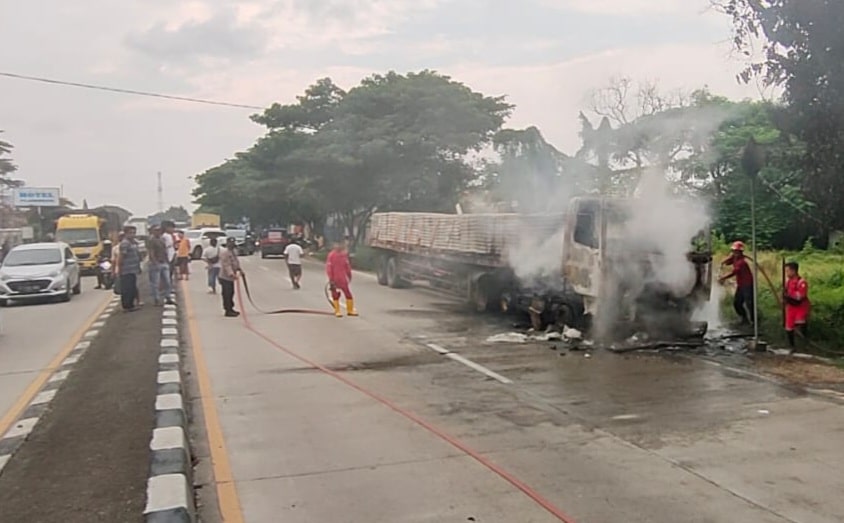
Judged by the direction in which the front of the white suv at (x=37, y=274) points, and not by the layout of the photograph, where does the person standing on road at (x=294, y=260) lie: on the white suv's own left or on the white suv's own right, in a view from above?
on the white suv's own left

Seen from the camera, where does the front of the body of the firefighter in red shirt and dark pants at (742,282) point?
to the viewer's left

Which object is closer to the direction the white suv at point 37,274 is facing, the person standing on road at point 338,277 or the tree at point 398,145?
the person standing on road

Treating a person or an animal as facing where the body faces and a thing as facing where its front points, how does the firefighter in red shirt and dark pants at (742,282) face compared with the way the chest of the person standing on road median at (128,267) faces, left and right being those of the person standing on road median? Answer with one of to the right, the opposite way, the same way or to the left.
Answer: the opposite way

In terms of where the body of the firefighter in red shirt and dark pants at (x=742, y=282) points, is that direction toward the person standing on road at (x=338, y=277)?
yes

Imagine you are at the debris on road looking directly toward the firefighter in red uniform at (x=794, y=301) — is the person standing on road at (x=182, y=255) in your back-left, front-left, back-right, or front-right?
back-left

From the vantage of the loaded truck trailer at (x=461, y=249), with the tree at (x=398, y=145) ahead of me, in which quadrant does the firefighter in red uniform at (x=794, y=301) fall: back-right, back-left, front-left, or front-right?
back-right

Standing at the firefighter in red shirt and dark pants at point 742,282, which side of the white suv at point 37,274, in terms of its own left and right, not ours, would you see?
left

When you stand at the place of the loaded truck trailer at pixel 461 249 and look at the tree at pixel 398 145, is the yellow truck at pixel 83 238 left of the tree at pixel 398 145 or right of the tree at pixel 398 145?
left
